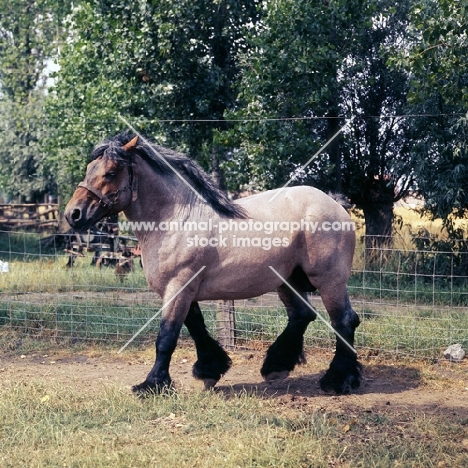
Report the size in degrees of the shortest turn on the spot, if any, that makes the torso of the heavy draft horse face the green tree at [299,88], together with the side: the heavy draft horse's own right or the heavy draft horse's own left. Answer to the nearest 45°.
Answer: approximately 90° to the heavy draft horse's own right

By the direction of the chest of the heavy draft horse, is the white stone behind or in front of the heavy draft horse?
behind

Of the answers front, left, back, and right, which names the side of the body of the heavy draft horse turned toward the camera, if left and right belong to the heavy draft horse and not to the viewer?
left

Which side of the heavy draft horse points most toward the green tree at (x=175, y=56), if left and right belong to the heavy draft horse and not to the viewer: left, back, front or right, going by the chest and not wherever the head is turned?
right

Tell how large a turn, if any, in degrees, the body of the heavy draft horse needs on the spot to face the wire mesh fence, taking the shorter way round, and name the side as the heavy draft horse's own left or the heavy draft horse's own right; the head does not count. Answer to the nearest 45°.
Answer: approximately 90° to the heavy draft horse's own right

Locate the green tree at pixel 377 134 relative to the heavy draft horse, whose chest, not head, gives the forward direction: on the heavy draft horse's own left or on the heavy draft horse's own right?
on the heavy draft horse's own right

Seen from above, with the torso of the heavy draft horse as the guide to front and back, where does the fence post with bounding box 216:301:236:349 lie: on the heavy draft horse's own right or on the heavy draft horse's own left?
on the heavy draft horse's own right

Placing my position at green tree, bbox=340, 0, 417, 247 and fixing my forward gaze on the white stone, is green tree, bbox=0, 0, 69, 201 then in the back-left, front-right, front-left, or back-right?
back-right
